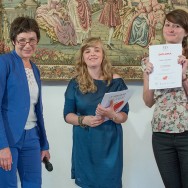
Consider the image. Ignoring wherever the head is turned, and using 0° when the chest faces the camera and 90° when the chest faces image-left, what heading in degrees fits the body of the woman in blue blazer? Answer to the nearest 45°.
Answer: approximately 315°

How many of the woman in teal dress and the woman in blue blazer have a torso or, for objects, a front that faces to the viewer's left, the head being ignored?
0

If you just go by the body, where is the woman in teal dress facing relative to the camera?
toward the camera
